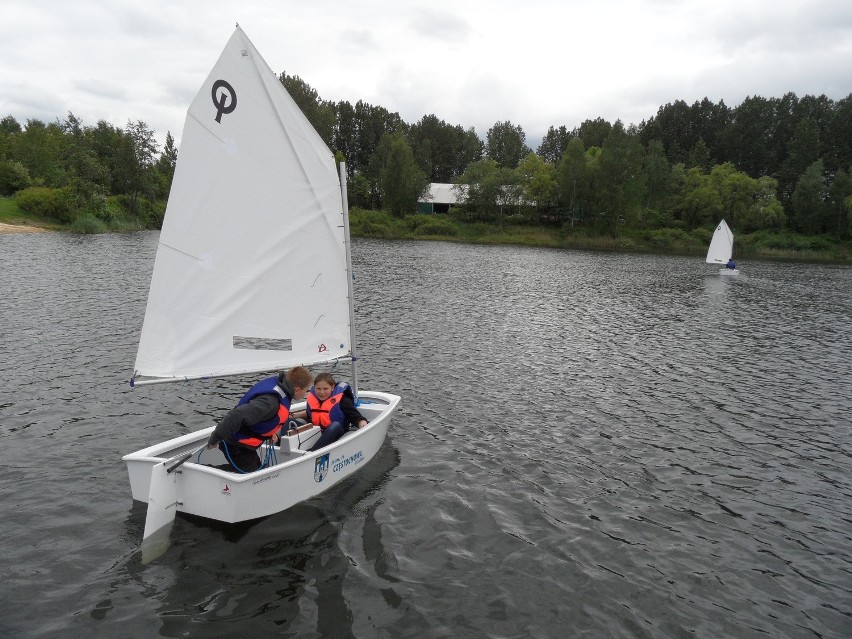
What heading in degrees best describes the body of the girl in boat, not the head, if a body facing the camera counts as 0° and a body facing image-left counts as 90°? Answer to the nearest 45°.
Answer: approximately 45°

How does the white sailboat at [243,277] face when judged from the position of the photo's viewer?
facing away from the viewer and to the right of the viewer

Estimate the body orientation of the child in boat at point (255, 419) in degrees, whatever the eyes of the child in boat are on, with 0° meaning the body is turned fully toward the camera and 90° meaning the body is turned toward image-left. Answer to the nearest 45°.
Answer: approximately 270°

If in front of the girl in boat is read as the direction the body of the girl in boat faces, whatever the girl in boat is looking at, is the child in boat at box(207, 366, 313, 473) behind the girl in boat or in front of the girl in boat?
in front

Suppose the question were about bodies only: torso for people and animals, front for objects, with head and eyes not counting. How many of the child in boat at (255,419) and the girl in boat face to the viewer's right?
1

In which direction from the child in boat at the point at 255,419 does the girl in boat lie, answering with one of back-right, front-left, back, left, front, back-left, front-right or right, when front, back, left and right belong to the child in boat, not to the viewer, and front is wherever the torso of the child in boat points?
front-left
